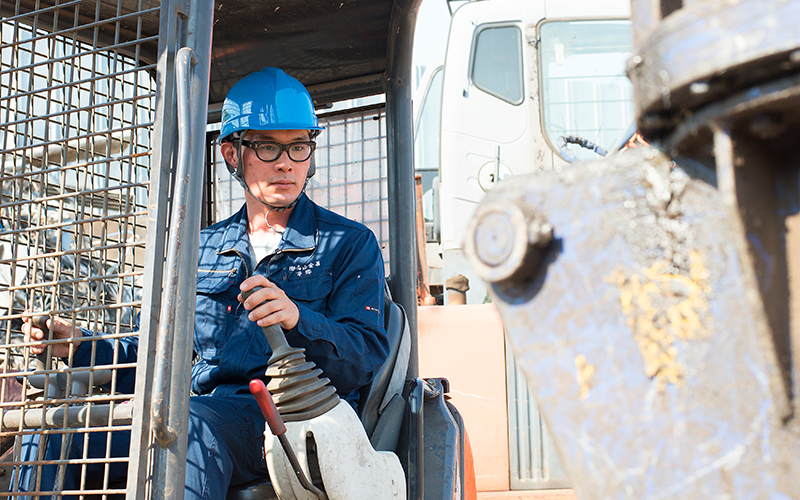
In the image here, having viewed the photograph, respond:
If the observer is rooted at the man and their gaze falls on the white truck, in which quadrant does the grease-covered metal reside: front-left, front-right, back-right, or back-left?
back-right

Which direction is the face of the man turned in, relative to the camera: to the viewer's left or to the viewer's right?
to the viewer's right

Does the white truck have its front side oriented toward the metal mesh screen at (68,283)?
no

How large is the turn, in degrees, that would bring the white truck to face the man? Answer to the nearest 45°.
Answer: approximately 90° to its right

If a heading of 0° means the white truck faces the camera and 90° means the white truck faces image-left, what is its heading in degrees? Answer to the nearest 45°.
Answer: approximately 270°
